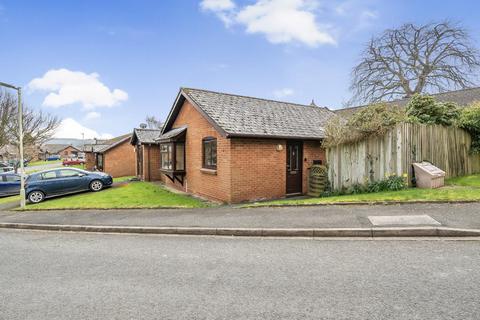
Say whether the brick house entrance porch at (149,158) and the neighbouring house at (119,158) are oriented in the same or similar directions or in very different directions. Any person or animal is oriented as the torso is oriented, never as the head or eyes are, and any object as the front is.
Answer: same or similar directions

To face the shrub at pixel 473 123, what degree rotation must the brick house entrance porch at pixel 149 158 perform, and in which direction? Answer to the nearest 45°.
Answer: approximately 90° to its left

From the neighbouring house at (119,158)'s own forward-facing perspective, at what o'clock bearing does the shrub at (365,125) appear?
The shrub is roughly at 10 o'clock from the neighbouring house.

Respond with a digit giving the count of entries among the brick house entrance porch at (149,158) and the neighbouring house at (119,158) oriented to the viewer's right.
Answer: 0

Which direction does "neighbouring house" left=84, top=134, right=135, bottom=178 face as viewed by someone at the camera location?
facing the viewer and to the left of the viewer

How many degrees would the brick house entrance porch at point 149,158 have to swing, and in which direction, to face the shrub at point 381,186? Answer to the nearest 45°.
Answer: approximately 90° to its left

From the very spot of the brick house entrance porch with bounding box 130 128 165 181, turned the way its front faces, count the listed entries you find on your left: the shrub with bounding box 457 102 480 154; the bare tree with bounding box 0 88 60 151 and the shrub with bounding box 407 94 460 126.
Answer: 2

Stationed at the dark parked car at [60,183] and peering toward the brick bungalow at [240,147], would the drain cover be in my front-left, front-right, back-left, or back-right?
front-right

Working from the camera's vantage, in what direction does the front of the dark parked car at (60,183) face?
facing to the right of the viewer

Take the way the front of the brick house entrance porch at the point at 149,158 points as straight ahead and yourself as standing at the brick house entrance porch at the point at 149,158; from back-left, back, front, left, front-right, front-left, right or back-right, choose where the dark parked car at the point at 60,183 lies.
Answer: front

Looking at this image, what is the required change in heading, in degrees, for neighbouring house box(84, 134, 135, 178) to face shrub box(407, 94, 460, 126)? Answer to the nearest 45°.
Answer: approximately 90° to its left
